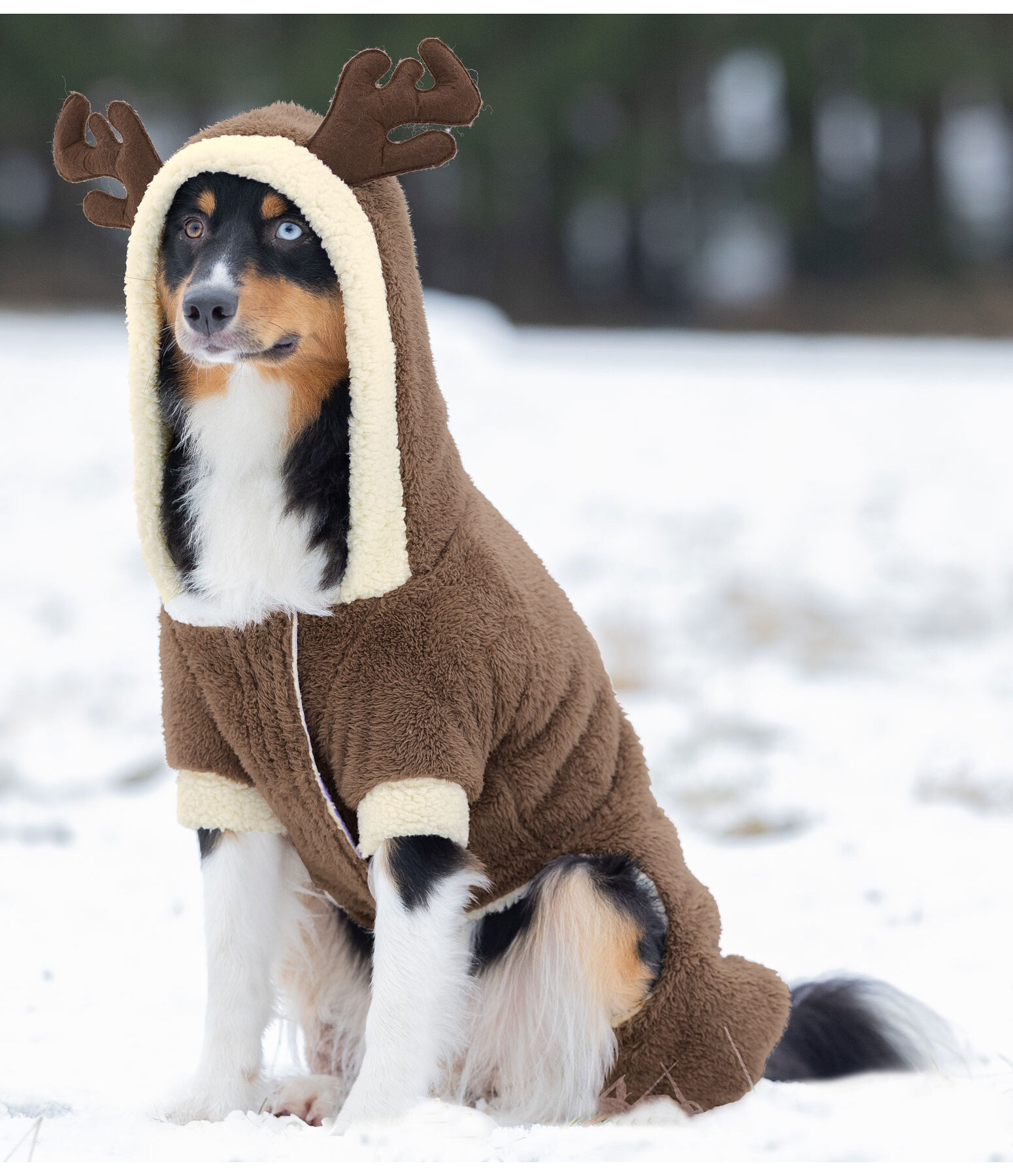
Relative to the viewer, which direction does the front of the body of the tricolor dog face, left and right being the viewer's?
facing the viewer and to the left of the viewer
